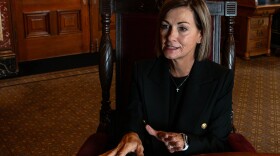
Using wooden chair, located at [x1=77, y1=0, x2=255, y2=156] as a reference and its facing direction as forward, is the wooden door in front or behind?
behind

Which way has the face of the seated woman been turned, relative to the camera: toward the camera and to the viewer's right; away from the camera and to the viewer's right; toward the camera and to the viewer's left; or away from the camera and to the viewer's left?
toward the camera and to the viewer's left

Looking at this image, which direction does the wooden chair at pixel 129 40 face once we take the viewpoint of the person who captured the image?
facing the viewer
